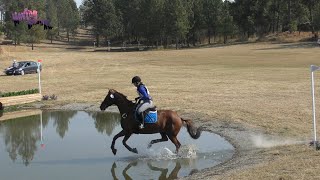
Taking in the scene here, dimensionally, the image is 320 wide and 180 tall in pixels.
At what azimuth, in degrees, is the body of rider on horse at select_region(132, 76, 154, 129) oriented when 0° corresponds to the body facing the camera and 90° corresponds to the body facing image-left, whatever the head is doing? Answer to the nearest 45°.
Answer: approximately 90°
